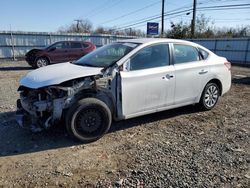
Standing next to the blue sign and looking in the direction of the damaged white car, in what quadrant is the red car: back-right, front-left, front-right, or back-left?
front-right

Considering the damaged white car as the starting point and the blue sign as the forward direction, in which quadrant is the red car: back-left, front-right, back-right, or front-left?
front-left

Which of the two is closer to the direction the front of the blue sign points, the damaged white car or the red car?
the damaged white car

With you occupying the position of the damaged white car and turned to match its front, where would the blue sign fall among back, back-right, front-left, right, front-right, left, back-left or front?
back-right

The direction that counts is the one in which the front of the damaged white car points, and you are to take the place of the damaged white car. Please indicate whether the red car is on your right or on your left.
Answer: on your right

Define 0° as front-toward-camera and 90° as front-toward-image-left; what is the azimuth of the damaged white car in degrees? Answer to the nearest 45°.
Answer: approximately 45°

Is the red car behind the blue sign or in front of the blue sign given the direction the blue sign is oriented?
in front

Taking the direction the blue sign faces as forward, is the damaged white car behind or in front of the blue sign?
in front

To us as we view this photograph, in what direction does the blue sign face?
facing the viewer

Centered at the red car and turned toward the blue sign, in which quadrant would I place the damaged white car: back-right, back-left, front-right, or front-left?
back-right
